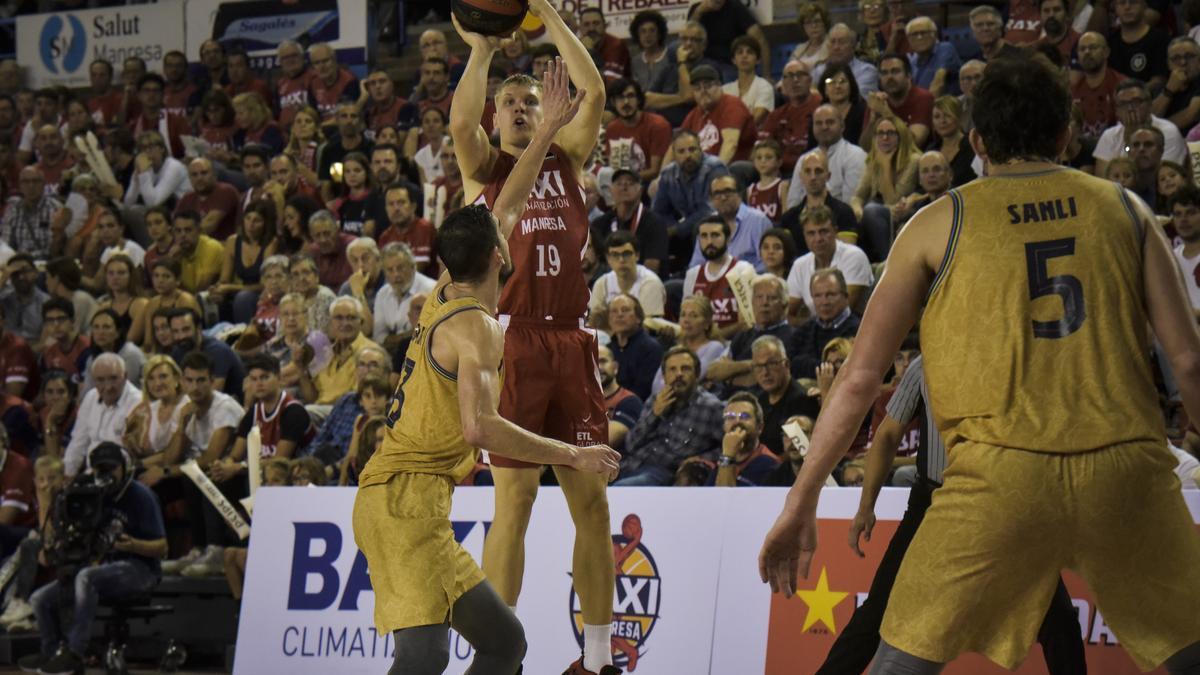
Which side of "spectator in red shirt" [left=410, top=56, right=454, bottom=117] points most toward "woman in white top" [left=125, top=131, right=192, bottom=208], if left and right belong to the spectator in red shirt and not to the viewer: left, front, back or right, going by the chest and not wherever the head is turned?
right

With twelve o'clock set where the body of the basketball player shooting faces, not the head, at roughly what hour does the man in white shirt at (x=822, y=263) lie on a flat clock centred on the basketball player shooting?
The man in white shirt is roughly at 7 o'clock from the basketball player shooting.

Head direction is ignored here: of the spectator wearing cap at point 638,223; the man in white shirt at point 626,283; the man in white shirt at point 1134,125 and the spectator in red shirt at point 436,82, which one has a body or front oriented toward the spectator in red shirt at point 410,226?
the spectator in red shirt at point 436,82

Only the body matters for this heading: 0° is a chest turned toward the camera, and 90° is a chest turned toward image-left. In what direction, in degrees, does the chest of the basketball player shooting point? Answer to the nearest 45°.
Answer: approximately 0°

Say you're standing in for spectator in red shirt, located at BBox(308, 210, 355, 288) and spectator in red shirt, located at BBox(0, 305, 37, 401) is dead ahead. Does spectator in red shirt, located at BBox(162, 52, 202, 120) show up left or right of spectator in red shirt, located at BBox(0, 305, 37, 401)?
right

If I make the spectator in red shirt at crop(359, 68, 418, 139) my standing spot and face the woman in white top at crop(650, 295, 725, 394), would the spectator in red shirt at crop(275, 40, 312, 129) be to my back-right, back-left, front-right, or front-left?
back-right

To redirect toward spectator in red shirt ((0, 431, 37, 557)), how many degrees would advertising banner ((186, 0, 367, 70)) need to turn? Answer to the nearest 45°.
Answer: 0° — it already faces them

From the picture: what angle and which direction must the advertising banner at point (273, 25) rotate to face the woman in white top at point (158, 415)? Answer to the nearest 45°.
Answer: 0° — it already faces them

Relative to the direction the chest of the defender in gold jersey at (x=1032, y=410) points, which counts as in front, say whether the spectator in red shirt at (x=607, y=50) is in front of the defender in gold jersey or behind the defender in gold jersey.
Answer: in front

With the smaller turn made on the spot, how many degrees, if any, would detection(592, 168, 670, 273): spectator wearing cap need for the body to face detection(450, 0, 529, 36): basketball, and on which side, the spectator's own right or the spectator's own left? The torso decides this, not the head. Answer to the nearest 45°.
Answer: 0° — they already face it

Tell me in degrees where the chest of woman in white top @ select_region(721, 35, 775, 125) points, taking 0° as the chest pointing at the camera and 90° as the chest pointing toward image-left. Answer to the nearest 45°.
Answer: approximately 45°
